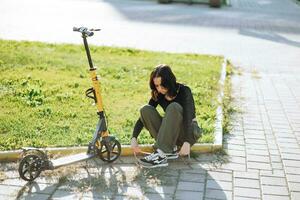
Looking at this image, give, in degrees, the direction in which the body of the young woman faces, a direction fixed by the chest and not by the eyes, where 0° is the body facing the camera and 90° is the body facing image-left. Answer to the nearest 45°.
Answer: approximately 45°

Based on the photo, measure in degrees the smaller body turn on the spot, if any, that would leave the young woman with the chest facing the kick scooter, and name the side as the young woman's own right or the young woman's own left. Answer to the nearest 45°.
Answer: approximately 45° to the young woman's own right
